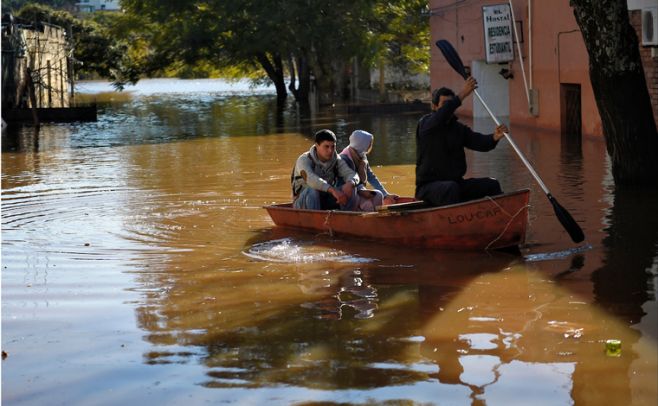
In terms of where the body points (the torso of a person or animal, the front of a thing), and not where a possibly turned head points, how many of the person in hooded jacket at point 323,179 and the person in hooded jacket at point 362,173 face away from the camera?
0

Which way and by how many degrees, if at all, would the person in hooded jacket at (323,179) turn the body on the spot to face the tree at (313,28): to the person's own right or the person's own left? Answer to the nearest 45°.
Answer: approximately 135° to the person's own left

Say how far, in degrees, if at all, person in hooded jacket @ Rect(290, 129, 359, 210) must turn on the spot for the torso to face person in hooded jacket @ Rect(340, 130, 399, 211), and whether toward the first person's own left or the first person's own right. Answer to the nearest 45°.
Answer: approximately 90° to the first person's own left

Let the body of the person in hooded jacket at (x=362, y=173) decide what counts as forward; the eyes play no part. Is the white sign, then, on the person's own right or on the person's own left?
on the person's own left

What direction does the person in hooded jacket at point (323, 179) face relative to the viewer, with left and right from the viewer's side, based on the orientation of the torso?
facing the viewer and to the right of the viewer
